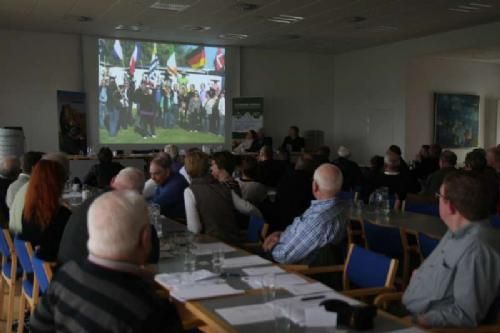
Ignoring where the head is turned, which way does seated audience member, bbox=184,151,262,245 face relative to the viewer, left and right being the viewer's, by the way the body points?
facing away from the viewer and to the left of the viewer

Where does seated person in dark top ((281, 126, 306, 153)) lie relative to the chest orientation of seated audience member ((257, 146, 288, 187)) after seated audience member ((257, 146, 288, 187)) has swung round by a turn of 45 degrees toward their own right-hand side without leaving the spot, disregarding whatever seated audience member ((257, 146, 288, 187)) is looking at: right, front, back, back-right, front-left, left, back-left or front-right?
front

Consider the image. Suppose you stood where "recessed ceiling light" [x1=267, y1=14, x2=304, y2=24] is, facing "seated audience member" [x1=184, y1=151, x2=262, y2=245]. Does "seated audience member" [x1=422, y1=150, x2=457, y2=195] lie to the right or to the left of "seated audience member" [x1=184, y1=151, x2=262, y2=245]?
left

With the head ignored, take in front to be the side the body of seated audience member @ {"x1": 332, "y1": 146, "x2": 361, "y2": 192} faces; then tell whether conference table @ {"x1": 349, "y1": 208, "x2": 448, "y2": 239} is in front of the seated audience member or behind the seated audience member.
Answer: behind

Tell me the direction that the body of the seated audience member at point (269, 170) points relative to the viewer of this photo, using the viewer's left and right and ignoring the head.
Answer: facing away from the viewer and to the left of the viewer

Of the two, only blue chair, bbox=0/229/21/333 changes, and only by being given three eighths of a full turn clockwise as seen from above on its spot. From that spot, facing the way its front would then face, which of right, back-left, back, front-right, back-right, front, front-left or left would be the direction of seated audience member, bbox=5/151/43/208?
back

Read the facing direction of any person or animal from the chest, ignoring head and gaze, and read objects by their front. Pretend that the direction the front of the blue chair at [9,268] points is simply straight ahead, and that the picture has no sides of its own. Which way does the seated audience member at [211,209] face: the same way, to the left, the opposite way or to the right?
to the left

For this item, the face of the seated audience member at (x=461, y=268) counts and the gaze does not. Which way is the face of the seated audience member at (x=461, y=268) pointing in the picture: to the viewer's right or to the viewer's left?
to the viewer's left

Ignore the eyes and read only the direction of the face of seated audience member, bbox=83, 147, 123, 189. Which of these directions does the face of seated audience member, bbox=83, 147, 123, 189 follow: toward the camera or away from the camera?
away from the camera

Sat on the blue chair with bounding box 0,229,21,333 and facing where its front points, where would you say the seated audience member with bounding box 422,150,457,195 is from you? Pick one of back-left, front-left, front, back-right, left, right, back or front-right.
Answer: front-right

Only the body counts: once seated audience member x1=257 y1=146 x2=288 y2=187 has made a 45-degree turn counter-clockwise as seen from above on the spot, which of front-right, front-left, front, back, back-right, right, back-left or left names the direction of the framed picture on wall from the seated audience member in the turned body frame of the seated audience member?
back-right

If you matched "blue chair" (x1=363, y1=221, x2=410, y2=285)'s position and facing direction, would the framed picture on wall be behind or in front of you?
in front

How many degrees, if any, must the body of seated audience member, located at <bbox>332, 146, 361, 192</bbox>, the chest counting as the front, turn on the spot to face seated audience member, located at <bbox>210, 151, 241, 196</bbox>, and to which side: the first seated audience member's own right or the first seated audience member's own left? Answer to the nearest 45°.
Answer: approximately 135° to the first seated audience member's own left

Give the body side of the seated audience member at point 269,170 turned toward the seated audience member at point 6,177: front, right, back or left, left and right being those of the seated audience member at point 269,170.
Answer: left

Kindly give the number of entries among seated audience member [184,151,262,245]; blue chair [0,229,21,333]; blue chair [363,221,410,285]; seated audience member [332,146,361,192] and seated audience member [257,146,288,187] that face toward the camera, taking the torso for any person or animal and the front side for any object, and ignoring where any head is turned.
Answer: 0

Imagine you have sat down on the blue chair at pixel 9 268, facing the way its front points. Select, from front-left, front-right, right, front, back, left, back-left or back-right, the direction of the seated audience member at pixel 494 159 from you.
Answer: front-right
